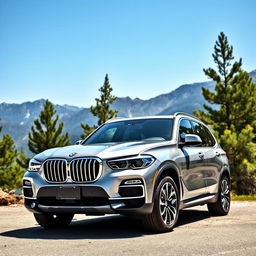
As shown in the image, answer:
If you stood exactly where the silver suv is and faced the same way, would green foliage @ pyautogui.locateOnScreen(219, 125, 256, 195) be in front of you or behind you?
behind

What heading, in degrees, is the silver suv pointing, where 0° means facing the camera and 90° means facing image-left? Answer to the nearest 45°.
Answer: approximately 45°

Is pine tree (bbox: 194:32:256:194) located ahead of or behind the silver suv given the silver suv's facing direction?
behind
